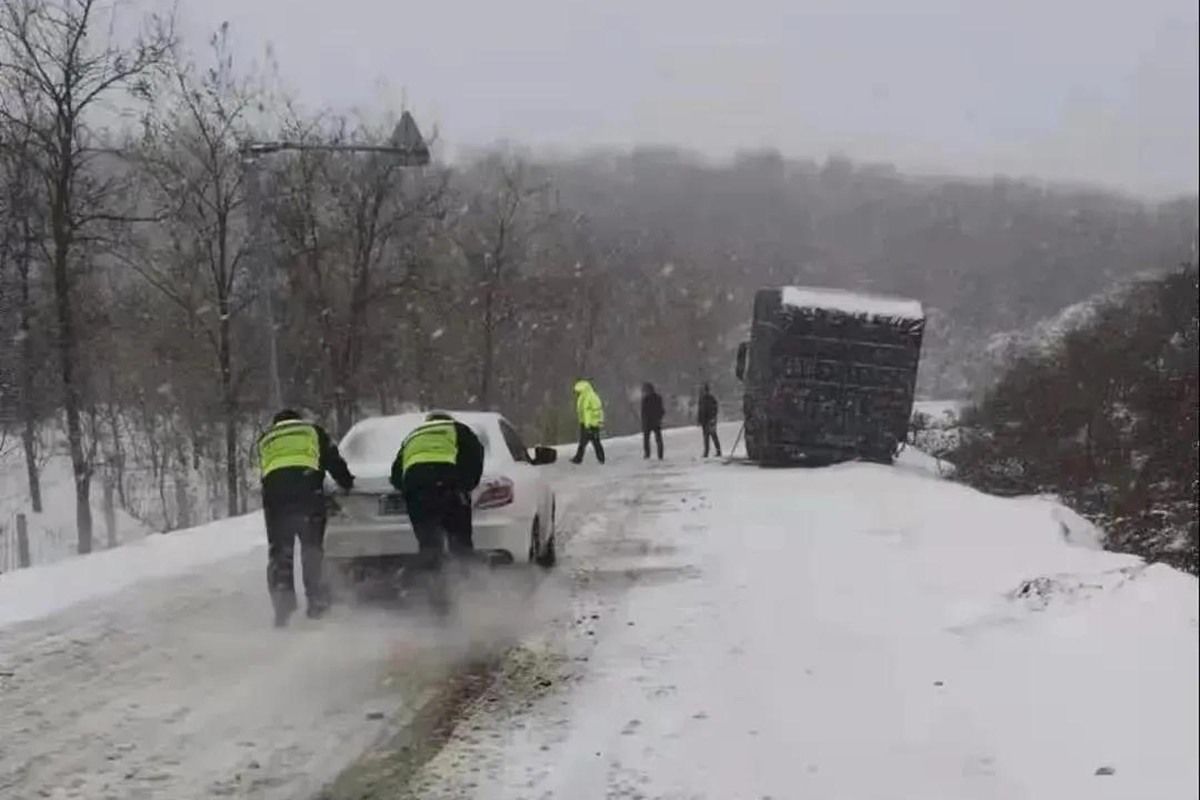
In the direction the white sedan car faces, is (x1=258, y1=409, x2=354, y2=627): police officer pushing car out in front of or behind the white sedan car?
behind

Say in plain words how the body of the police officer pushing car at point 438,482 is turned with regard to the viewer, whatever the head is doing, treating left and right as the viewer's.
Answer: facing away from the viewer

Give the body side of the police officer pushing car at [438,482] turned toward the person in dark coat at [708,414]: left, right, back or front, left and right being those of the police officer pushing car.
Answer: front

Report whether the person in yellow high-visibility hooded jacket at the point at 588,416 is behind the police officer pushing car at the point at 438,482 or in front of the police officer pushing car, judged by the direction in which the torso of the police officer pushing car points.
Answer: in front

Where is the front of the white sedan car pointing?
away from the camera

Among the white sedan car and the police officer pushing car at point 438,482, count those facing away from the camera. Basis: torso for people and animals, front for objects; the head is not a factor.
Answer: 2
